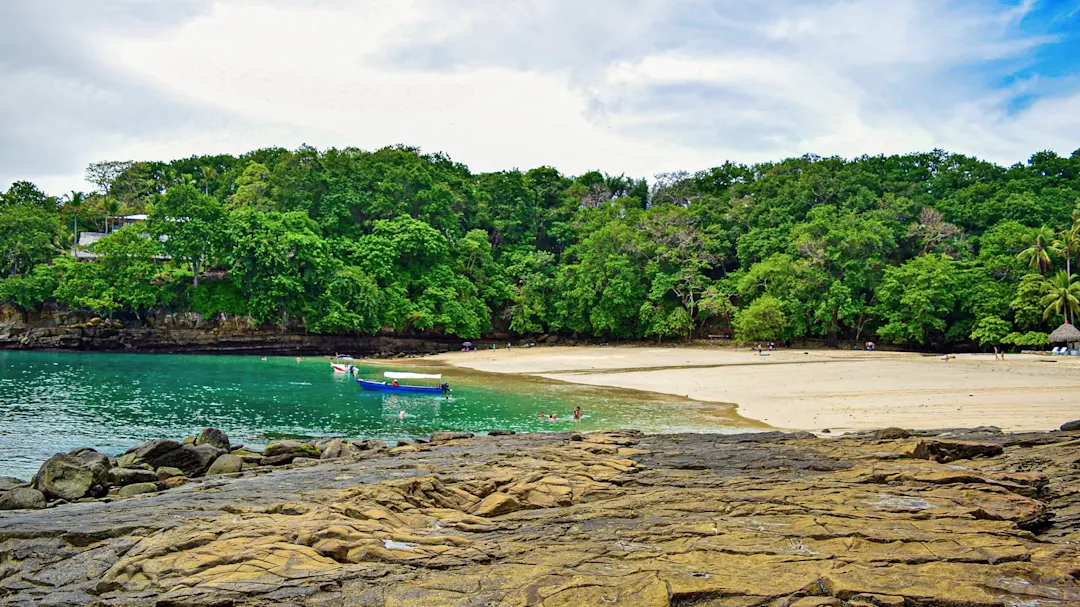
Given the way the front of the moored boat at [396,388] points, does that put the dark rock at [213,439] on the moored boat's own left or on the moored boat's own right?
on the moored boat's own left

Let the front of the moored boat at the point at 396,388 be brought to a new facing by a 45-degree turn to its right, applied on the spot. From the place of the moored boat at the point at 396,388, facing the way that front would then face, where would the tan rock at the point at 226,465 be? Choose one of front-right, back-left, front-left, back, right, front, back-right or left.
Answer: back-left

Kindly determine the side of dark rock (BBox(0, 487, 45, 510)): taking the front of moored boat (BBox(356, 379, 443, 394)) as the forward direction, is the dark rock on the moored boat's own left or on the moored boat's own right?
on the moored boat's own left

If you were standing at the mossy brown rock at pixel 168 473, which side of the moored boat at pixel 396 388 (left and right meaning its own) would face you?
left

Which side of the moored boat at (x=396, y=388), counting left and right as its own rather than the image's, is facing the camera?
left

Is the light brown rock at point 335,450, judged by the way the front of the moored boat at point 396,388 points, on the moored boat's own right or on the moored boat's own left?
on the moored boat's own left

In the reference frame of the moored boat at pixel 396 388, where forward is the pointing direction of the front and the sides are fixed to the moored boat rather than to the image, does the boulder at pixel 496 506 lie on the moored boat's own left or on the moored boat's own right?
on the moored boat's own left

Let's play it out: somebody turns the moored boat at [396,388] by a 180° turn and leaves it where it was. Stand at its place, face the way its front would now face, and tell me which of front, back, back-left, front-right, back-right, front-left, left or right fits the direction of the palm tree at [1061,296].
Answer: front

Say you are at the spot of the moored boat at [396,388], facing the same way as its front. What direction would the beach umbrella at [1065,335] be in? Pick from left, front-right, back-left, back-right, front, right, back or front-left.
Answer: back

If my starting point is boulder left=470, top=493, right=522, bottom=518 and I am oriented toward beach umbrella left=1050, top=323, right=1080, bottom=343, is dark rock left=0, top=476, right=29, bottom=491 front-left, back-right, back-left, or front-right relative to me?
back-left
